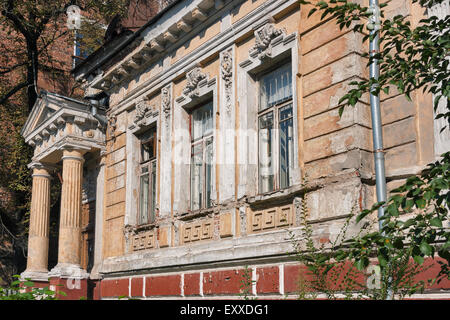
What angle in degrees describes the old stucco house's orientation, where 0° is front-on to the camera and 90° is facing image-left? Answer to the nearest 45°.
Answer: approximately 45°
